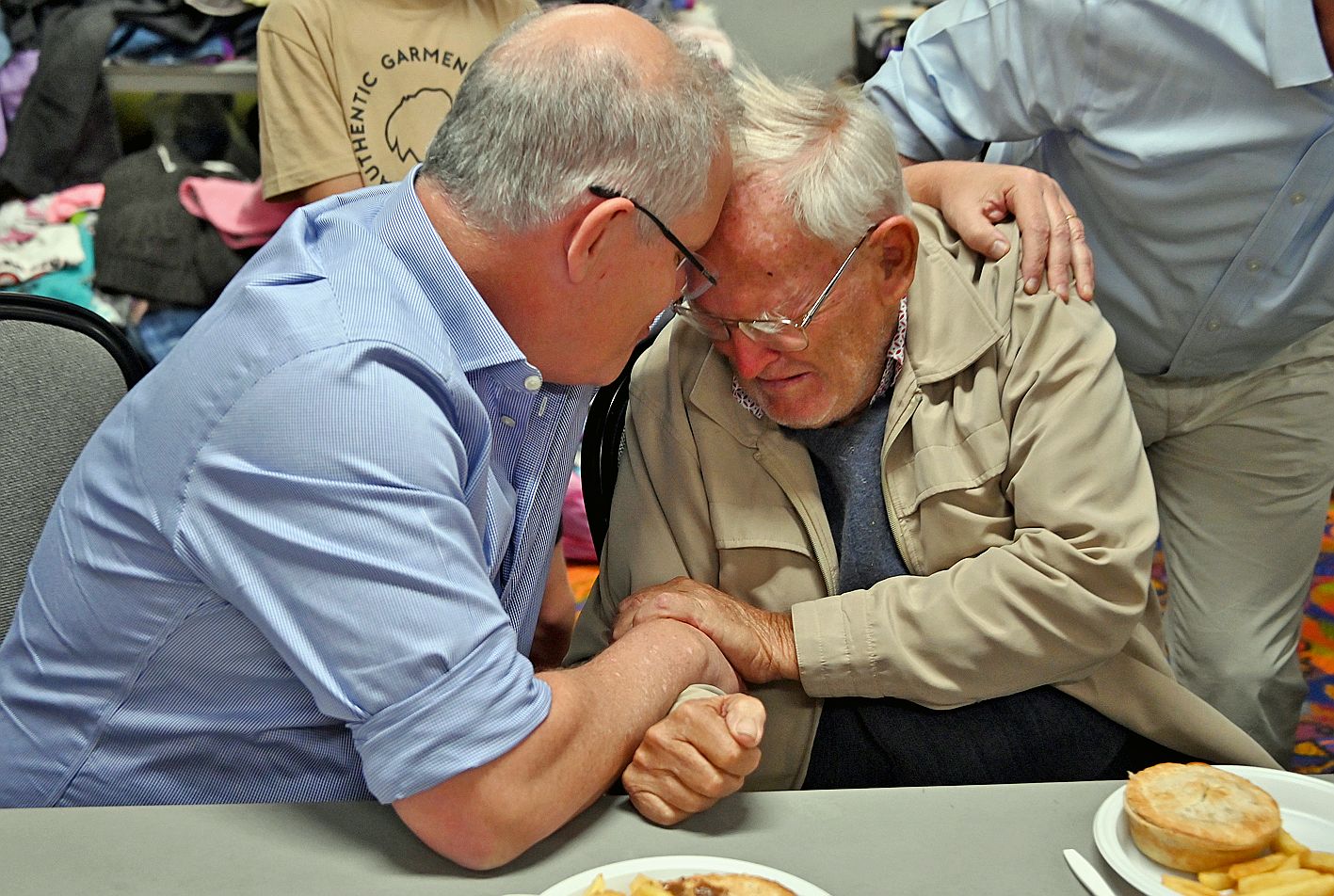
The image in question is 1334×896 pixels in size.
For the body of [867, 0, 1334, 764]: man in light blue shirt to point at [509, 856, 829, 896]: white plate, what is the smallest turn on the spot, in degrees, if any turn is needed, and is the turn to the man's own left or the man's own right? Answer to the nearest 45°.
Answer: approximately 45° to the man's own left

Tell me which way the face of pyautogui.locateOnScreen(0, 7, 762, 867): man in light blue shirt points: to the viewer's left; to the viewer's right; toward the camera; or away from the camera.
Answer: to the viewer's right

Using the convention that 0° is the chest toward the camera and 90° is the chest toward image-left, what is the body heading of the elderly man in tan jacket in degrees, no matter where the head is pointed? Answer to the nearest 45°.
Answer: approximately 45°

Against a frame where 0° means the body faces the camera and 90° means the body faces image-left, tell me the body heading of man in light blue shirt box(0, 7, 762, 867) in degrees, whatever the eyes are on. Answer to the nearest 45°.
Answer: approximately 270°

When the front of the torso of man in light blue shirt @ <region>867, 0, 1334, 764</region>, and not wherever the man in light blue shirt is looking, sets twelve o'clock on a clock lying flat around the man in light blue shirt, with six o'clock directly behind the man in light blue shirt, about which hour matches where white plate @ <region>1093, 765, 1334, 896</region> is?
The white plate is roughly at 10 o'clock from the man in light blue shirt.

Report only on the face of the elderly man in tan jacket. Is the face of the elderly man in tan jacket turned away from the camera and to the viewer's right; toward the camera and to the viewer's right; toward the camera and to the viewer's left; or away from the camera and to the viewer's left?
toward the camera and to the viewer's left

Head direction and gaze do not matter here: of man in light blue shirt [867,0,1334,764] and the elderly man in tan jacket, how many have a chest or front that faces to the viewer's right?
0

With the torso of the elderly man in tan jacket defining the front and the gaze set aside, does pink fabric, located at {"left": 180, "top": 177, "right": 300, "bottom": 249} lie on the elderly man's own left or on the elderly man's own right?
on the elderly man's own right

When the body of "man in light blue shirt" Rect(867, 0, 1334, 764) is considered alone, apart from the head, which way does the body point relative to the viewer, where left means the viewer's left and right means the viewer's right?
facing the viewer and to the left of the viewer

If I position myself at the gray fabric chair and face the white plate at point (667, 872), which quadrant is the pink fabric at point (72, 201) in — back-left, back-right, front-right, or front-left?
back-left

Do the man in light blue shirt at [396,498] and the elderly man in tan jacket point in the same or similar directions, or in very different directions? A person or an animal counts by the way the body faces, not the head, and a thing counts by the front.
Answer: very different directions
